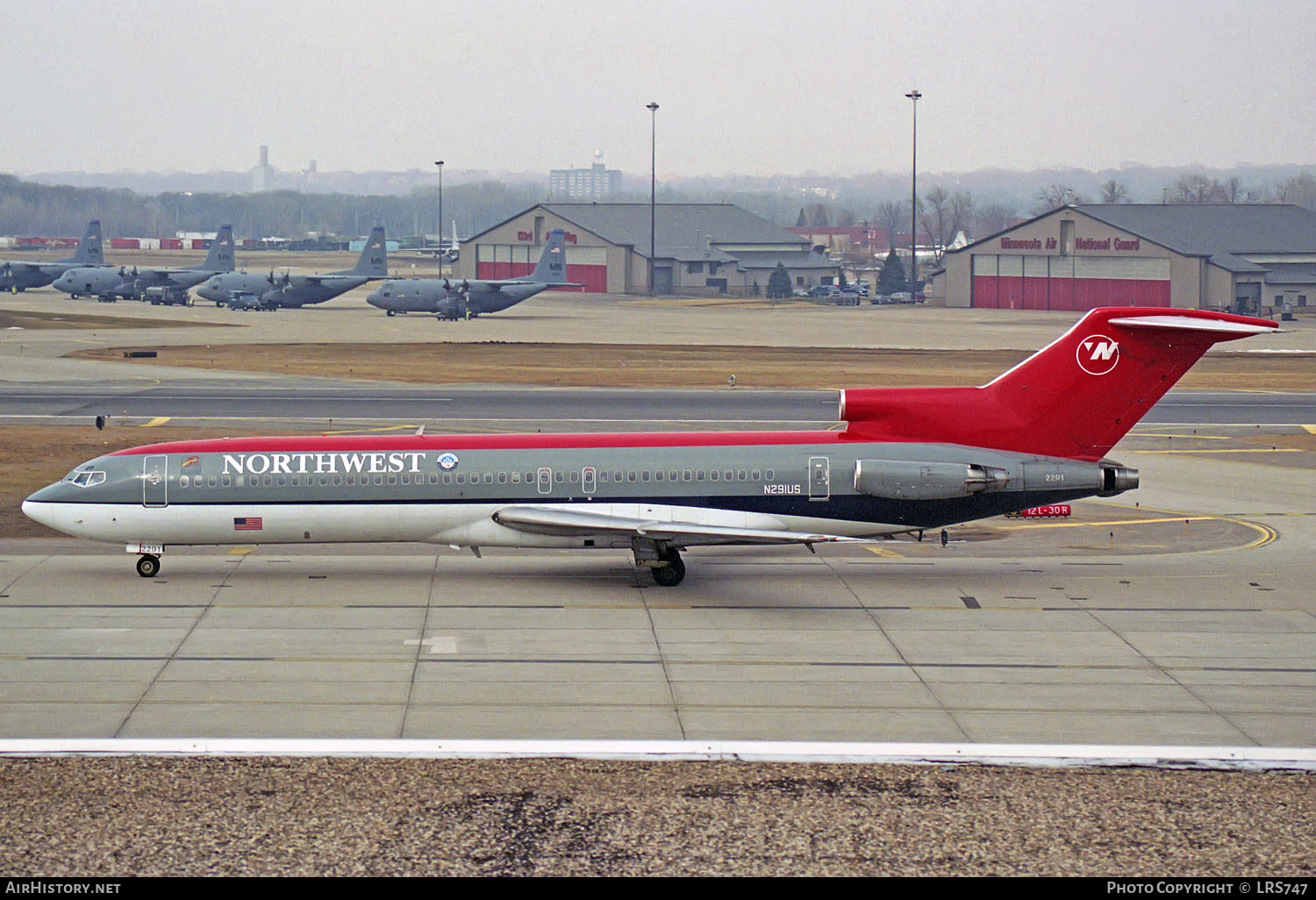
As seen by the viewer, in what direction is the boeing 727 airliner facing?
to the viewer's left
